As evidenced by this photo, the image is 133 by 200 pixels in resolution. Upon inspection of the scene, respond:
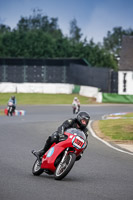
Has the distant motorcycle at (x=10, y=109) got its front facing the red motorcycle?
yes

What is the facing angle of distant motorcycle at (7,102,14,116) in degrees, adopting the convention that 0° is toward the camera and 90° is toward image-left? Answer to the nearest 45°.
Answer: approximately 0°

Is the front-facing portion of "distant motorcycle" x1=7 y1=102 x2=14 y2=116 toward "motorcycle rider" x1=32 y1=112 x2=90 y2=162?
yes

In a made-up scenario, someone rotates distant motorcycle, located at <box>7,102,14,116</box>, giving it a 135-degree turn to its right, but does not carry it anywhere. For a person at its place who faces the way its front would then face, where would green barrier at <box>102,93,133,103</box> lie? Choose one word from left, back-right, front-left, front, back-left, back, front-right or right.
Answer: right
